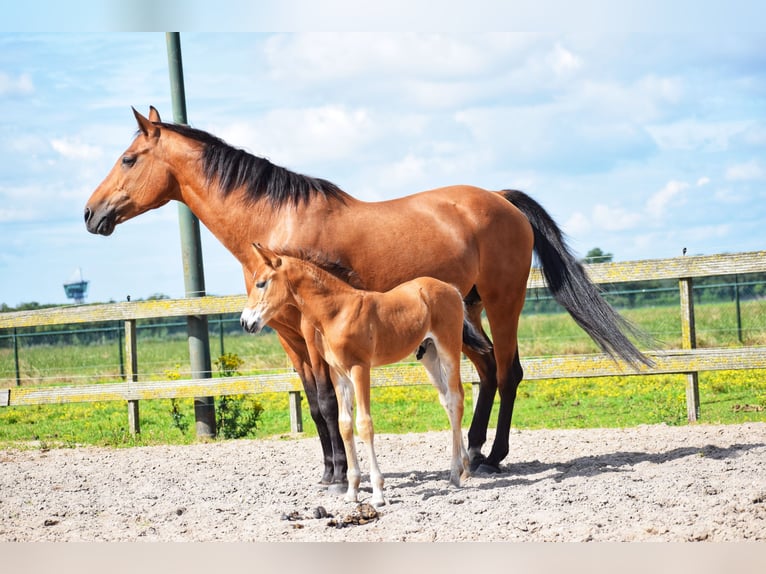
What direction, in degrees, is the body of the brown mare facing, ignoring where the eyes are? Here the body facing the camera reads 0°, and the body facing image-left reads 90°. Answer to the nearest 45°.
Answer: approximately 90°

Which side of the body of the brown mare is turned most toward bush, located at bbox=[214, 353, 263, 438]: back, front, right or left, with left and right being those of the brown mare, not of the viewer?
right

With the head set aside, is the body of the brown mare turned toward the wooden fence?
no

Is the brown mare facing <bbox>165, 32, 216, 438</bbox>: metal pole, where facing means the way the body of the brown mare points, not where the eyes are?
no

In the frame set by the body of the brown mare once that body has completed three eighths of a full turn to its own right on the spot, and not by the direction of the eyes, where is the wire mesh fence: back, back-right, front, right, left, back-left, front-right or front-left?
front-left

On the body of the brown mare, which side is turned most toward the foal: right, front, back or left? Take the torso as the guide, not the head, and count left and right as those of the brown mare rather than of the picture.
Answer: left
